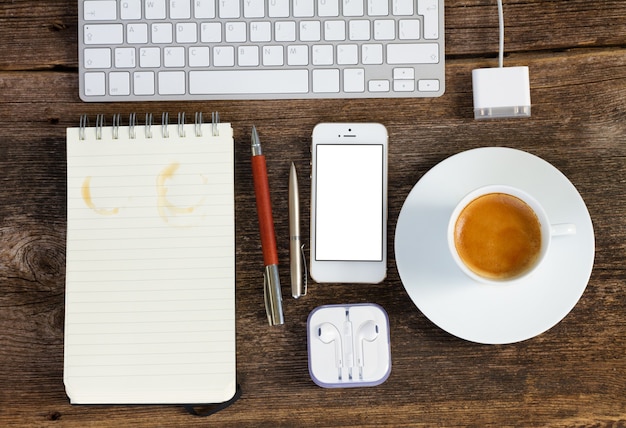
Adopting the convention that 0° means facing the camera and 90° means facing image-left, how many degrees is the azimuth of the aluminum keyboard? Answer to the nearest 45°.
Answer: approximately 0°

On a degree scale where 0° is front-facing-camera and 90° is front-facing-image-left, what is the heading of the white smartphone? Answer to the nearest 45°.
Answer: approximately 0°

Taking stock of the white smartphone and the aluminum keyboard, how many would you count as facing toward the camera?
2
